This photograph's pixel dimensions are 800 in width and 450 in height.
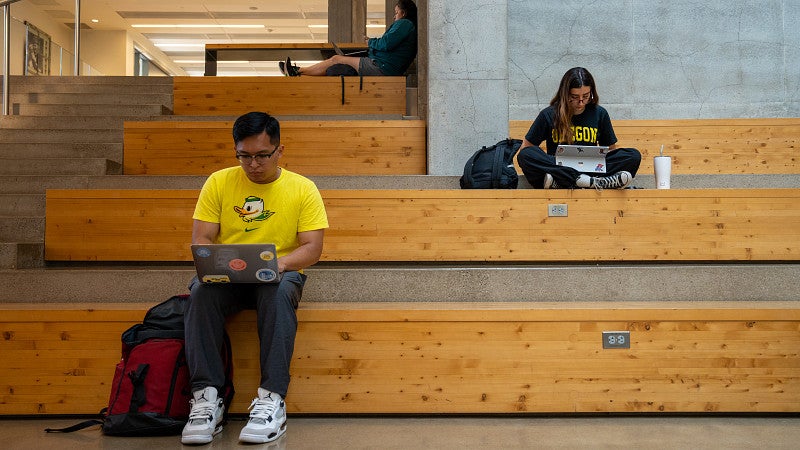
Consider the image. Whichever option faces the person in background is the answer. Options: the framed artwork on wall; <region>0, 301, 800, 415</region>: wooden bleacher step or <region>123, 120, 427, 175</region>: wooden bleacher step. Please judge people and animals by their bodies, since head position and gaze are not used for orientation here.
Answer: the framed artwork on wall

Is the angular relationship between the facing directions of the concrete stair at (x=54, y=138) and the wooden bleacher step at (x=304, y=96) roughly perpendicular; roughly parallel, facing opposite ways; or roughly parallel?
roughly parallel

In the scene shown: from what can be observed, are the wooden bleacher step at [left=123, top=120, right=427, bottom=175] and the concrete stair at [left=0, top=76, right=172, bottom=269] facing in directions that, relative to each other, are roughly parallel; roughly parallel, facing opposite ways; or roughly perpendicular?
roughly parallel

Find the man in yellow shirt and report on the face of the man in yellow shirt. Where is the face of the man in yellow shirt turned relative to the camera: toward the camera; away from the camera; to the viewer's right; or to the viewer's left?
toward the camera

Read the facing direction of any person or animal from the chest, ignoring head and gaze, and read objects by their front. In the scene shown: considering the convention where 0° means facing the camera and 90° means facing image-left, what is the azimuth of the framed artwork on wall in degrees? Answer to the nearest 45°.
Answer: approximately 315°

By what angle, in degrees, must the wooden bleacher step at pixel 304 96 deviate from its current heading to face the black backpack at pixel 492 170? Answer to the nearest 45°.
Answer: approximately 45° to its left

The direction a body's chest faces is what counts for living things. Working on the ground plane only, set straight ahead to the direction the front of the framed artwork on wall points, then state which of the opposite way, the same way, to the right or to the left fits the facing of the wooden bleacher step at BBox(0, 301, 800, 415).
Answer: to the right

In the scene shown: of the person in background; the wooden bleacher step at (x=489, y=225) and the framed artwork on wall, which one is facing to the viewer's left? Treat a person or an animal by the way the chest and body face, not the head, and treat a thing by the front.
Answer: the person in background

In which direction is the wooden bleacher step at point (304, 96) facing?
toward the camera

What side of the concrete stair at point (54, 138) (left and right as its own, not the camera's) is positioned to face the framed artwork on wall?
back

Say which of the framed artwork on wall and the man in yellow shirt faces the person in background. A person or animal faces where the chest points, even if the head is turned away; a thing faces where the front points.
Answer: the framed artwork on wall

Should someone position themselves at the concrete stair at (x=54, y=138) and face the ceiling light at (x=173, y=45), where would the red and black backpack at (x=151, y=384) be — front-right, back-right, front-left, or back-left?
back-right

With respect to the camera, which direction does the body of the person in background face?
to the viewer's left

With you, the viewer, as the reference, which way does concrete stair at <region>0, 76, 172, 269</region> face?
facing the viewer

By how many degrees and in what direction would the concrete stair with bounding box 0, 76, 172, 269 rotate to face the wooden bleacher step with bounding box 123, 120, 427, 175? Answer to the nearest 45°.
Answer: approximately 45° to its left

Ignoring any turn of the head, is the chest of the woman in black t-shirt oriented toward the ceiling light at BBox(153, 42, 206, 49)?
no

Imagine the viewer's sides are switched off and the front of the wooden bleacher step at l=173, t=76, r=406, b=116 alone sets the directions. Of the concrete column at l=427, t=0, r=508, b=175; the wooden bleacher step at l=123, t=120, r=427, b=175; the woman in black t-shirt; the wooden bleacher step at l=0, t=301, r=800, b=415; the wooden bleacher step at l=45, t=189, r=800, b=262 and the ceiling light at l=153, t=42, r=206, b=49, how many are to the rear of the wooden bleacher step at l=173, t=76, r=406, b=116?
1

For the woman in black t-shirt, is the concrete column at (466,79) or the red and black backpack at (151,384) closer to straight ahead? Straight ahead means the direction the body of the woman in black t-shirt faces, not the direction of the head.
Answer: the red and black backpack

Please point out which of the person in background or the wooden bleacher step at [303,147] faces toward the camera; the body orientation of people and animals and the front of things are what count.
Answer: the wooden bleacher step

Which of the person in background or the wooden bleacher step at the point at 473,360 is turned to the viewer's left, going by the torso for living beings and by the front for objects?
the person in background

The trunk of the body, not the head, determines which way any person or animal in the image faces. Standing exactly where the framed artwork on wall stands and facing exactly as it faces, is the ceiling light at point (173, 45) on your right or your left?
on your left
